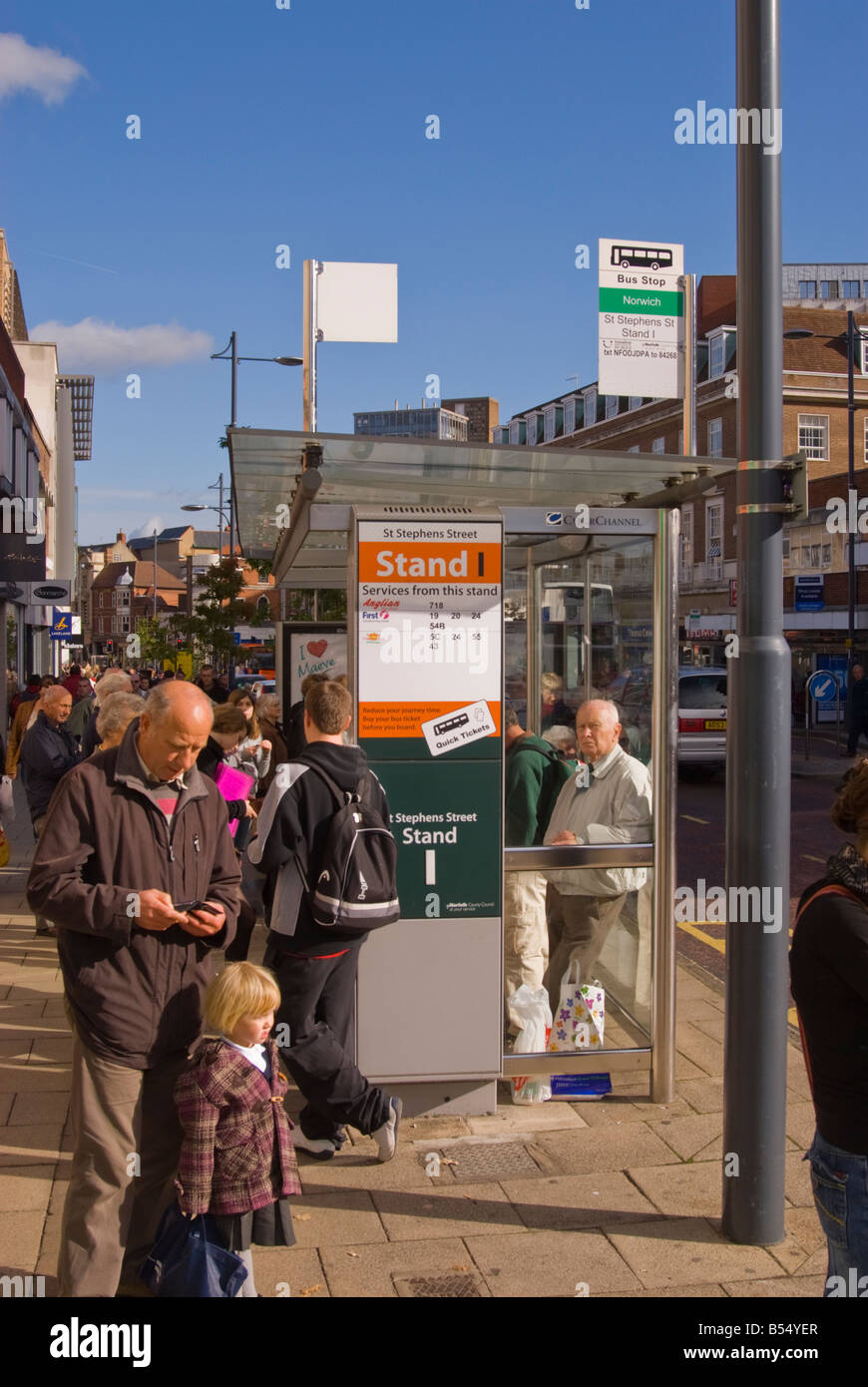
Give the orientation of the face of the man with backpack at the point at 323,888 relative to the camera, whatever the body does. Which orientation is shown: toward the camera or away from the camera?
away from the camera

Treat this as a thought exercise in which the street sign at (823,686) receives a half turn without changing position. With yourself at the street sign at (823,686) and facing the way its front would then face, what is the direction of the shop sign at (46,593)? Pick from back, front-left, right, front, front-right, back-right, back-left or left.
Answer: left

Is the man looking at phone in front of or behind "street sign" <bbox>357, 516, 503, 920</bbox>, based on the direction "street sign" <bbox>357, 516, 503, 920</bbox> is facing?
in front

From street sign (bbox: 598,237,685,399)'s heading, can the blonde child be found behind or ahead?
ahead

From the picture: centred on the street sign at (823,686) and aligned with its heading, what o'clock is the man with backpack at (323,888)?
The man with backpack is roughly at 12 o'clock from the street sign.

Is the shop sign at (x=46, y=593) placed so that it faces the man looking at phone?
yes

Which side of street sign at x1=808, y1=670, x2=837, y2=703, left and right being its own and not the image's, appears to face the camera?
front

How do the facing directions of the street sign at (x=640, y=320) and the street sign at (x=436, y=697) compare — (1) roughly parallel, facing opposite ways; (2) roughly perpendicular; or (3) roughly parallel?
roughly parallel

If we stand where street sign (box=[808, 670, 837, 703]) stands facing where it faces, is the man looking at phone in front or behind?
in front

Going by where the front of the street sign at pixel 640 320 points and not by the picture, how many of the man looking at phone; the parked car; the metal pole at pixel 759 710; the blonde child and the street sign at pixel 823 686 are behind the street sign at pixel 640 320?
2

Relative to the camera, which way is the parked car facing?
away from the camera

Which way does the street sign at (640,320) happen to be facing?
toward the camera

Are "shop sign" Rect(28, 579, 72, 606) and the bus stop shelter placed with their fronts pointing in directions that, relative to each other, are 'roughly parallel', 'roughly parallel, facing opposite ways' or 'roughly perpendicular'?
roughly perpendicular

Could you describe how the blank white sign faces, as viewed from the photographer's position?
facing the viewer

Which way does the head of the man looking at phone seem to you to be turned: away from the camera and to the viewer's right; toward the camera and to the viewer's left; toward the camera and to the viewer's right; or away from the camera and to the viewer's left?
toward the camera and to the viewer's right
